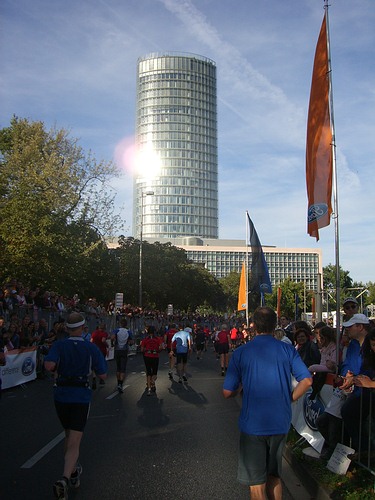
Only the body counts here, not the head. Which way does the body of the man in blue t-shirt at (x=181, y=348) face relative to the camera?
away from the camera

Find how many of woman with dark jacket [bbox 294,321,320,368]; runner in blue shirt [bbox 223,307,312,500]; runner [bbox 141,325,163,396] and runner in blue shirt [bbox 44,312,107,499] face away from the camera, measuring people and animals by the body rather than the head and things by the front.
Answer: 3

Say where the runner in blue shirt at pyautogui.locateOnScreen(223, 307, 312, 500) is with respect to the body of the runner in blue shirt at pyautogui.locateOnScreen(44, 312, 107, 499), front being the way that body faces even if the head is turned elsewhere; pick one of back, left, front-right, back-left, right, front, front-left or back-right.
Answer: back-right

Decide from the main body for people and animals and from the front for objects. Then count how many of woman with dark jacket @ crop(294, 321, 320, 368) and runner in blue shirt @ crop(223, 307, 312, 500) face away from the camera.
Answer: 1

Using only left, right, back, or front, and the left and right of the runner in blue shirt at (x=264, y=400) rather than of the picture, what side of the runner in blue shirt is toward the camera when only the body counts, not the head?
back

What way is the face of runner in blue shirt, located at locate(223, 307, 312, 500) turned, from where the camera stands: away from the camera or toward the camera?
away from the camera

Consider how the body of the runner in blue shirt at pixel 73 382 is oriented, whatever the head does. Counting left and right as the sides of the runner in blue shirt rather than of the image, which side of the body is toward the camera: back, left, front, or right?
back

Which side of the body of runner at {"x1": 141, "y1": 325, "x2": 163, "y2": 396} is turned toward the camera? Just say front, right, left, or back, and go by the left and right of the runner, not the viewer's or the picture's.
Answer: back

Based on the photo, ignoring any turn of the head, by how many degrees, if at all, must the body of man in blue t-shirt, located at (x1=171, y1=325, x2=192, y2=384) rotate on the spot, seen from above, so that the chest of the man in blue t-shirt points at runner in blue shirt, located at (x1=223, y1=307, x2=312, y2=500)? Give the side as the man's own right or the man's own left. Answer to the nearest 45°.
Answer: approximately 180°

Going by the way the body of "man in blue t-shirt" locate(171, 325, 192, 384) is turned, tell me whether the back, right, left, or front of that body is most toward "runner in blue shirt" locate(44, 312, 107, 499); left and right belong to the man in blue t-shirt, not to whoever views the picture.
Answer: back

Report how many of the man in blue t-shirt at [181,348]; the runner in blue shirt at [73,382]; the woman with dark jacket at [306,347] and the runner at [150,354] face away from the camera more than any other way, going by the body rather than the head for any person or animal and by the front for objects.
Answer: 3

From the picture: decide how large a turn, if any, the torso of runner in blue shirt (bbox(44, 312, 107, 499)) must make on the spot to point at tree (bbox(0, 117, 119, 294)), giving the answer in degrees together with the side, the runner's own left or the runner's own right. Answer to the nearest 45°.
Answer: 0° — they already face it

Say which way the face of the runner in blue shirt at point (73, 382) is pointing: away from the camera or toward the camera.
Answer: away from the camera

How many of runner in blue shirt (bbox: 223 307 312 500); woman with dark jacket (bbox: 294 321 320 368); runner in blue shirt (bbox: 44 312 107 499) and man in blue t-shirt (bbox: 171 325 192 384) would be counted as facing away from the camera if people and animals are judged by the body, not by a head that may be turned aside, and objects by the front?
3
